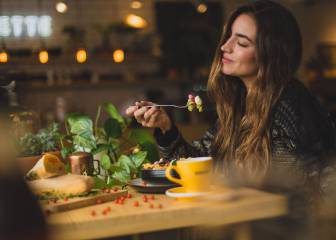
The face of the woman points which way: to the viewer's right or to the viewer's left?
to the viewer's left

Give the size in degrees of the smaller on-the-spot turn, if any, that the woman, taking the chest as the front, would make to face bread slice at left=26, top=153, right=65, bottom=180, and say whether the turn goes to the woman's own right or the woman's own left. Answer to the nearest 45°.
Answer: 0° — they already face it

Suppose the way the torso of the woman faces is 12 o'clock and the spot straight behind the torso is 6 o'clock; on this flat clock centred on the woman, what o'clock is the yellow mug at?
The yellow mug is roughly at 11 o'clock from the woman.

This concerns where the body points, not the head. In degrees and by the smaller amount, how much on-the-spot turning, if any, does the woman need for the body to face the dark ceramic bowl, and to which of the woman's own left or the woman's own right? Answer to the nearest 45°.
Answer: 0° — they already face it

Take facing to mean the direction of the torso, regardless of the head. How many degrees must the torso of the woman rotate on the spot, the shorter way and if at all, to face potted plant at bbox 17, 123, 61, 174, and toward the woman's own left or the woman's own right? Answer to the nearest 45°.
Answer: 0° — they already face it

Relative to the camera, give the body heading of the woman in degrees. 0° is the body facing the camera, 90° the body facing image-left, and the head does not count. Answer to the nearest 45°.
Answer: approximately 45°
